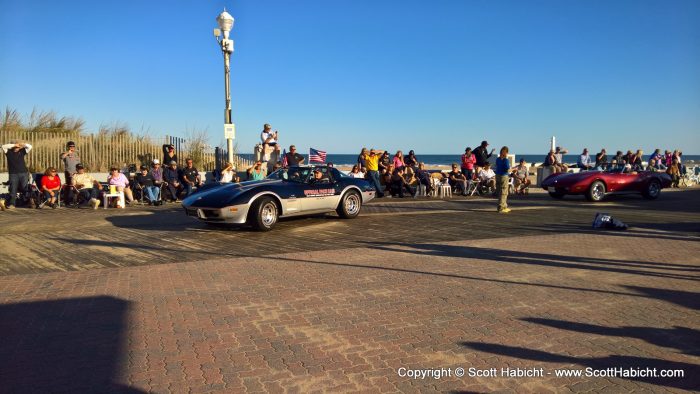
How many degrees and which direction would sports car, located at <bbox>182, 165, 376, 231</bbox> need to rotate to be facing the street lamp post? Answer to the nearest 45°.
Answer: approximately 135° to its right

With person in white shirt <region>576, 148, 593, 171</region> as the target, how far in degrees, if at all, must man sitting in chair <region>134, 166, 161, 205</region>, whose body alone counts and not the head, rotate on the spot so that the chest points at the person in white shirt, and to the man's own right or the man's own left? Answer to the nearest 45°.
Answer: approximately 45° to the man's own left

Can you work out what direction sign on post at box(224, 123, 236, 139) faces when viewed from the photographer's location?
facing the viewer

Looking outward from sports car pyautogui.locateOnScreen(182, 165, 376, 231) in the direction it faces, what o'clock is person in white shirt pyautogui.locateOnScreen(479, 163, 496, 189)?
The person in white shirt is roughly at 6 o'clock from the sports car.

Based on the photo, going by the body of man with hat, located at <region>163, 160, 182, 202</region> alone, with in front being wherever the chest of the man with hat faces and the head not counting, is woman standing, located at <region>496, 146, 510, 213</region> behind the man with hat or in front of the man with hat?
in front

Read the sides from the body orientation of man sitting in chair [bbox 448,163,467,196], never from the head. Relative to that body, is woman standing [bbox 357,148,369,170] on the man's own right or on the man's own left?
on the man's own right

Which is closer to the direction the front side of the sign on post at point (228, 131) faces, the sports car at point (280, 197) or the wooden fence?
the sports car

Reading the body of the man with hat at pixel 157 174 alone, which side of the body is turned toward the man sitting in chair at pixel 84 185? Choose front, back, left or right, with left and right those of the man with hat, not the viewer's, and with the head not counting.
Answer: right

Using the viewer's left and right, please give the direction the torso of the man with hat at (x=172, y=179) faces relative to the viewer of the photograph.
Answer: facing the viewer and to the right of the viewer

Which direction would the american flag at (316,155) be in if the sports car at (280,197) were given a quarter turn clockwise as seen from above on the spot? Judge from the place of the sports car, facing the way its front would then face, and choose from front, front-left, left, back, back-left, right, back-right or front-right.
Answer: front-right
